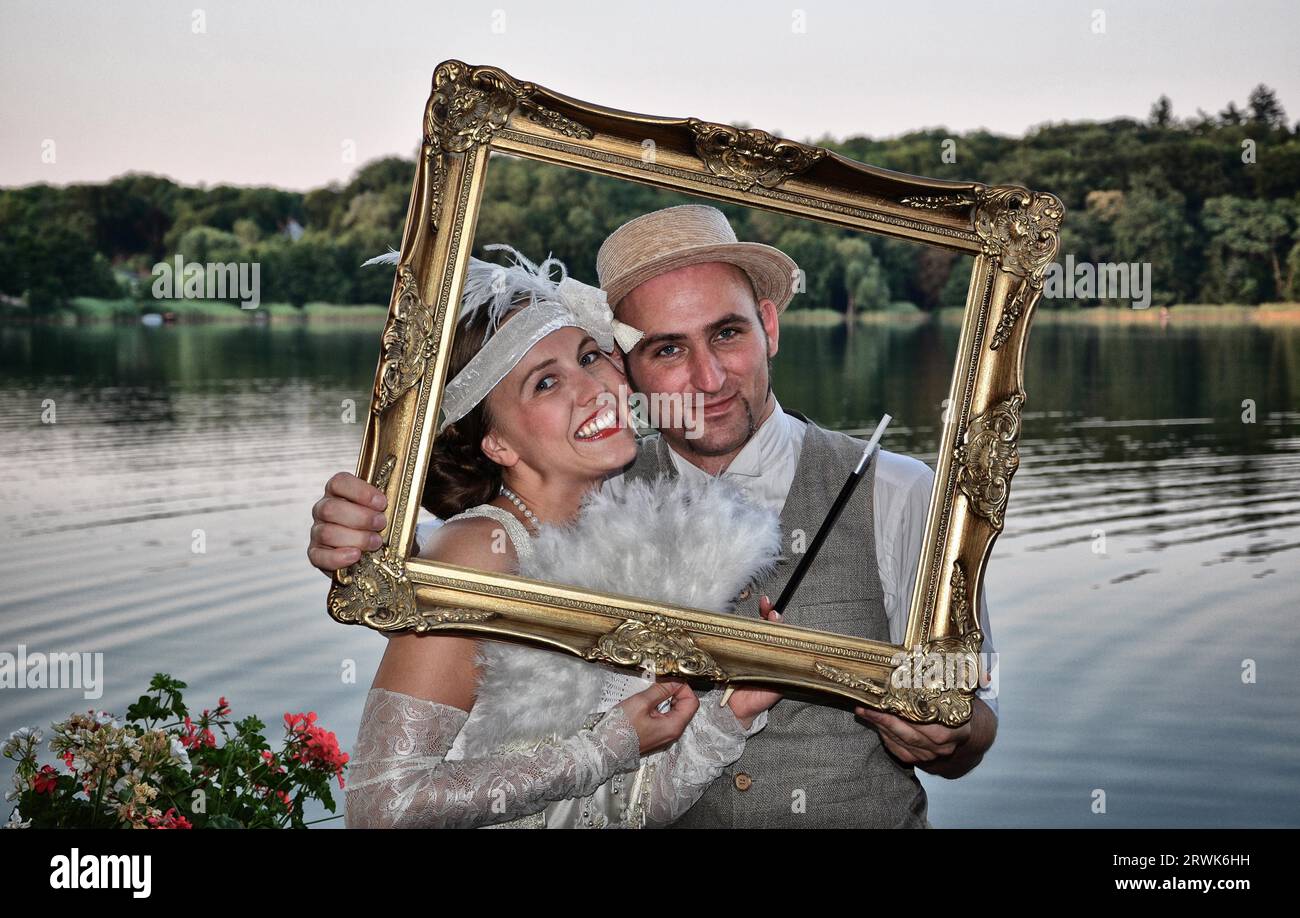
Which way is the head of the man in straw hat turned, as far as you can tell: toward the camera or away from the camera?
toward the camera

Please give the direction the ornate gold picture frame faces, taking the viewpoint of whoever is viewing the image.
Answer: facing the viewer

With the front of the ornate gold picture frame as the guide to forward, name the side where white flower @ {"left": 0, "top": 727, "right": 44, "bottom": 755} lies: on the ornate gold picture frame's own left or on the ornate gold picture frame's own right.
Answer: on the ornate gold picture frame's own right

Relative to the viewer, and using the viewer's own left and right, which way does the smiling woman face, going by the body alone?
facing the viewer and to the right of the viewer
